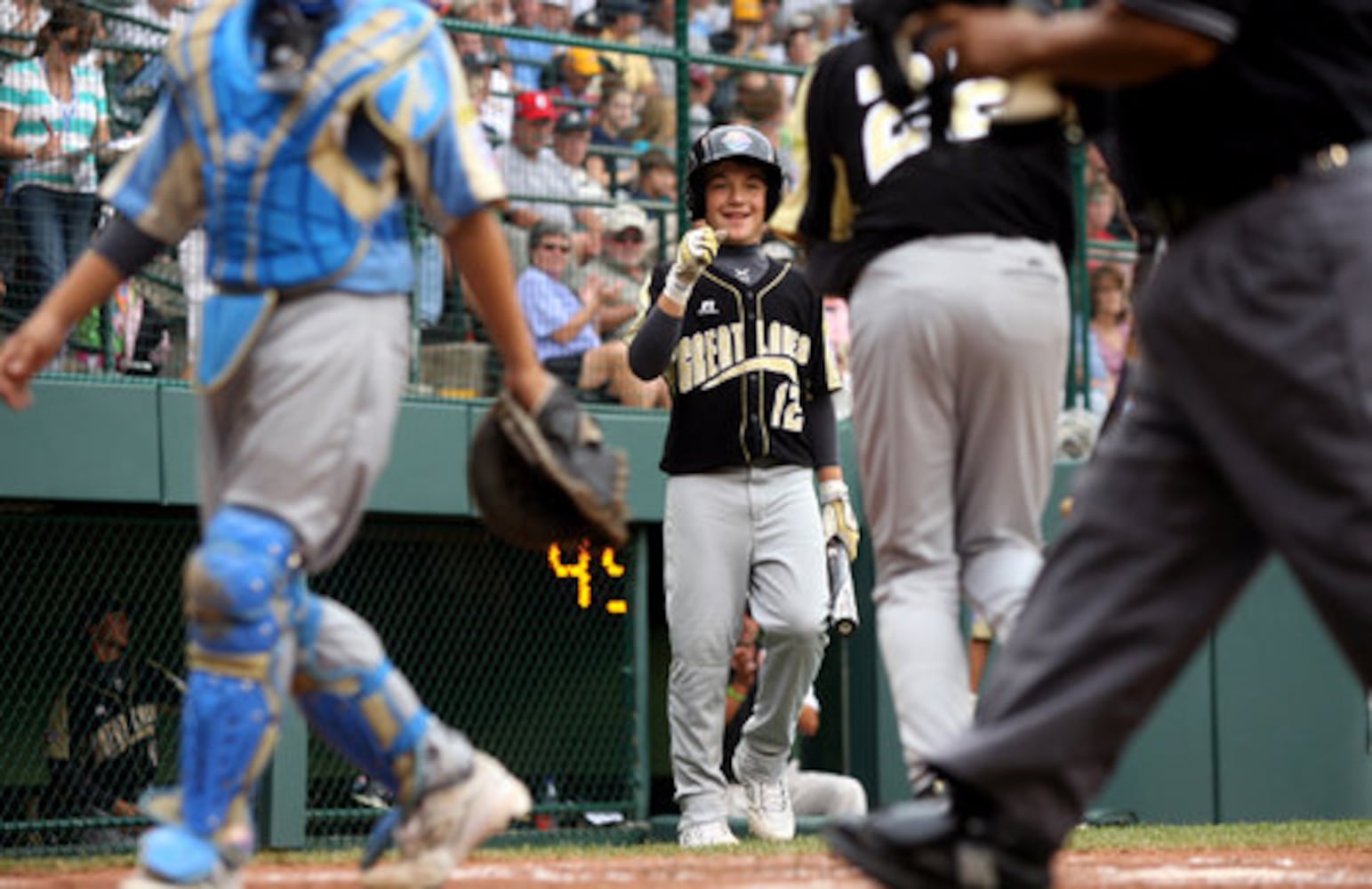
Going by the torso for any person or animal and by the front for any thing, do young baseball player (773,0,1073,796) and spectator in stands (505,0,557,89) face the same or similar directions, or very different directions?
very different directions

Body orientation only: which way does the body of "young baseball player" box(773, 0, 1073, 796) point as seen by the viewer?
away from the camera

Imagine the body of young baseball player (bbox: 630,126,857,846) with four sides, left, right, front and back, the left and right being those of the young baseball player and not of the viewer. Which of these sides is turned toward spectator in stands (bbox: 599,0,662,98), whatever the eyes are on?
back

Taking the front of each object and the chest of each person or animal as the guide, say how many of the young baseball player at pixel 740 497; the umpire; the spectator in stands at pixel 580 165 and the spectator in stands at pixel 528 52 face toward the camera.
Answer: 3

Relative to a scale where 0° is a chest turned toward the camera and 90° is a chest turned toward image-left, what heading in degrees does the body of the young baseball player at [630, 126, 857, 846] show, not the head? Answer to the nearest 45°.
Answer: approximately 0°
